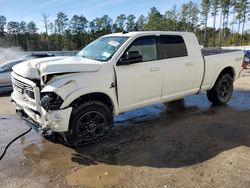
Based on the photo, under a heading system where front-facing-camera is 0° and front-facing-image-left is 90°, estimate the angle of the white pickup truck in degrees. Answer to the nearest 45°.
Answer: approximately 45°
